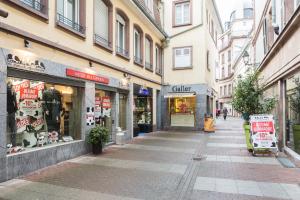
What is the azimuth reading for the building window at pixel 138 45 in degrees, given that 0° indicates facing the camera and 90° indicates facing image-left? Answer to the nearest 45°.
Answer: approximately 315°

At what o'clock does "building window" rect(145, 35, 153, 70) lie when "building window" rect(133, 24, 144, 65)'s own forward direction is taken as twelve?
"building window" rect(145, 35, 153, 70) is roughly at 8 o'clock from "building window" rect(133, 24, 144, 65).

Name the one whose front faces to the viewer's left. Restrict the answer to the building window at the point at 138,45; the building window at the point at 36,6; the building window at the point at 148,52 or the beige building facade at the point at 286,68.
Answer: the beige building facade

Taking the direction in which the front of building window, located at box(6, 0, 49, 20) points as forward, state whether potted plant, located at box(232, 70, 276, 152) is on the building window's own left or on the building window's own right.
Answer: on the building window's own left

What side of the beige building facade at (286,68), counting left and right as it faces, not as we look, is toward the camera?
left

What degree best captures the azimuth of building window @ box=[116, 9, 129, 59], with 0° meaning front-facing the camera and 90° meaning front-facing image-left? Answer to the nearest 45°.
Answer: approximately 315°

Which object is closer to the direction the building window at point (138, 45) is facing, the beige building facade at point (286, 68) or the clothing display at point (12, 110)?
the beige building facade

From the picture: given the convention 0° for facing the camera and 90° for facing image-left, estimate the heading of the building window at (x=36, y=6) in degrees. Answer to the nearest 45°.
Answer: approximately 315°

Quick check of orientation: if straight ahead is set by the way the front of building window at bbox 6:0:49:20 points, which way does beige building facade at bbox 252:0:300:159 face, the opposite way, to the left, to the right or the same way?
the opposite way

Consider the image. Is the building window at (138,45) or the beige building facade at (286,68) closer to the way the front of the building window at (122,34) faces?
the beige building facade

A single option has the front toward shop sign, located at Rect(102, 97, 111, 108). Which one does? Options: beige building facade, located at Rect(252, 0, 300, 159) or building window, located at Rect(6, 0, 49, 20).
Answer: the beige building facade

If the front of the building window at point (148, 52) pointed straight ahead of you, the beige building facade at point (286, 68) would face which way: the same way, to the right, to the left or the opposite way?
the opposite way
